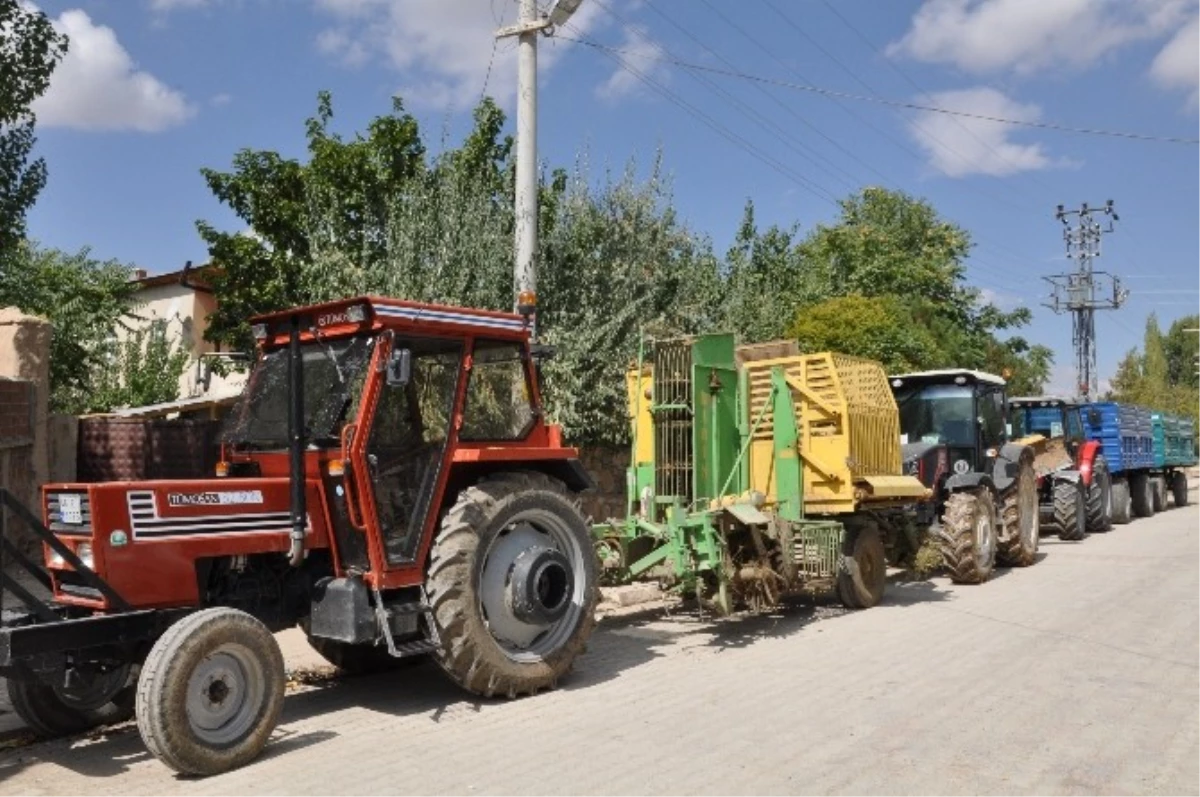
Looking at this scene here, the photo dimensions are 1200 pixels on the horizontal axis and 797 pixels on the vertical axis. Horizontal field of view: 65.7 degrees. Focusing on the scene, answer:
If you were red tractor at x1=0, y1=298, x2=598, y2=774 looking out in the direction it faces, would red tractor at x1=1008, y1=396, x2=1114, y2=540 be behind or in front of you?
behind

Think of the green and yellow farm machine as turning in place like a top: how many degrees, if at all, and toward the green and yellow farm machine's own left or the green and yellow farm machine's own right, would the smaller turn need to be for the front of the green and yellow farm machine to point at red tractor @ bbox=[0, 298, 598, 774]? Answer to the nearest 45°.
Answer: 0° — it already faces it

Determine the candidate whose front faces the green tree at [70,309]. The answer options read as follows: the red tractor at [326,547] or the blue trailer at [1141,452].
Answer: the blue trailer

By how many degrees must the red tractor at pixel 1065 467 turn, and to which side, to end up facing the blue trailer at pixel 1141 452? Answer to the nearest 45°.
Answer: approximately 135° to its right

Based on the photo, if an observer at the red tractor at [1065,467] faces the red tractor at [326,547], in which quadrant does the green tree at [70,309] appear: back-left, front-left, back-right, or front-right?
front-right

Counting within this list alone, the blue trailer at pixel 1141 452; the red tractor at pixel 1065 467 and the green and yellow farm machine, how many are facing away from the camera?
0

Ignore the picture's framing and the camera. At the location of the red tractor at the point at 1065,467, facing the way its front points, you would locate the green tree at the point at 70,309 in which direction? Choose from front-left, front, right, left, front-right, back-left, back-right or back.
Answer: front

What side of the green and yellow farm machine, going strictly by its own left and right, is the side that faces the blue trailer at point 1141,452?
back

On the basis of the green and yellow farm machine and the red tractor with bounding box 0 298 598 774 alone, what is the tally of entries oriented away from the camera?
0

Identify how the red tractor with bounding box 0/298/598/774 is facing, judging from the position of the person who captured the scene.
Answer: facing the viewer and to the left of the viewer

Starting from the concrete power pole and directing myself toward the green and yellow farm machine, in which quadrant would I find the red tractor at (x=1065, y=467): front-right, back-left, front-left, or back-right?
front-left

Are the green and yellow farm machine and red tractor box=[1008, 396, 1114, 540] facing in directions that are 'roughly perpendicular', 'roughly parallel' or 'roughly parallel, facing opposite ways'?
roughly parallel

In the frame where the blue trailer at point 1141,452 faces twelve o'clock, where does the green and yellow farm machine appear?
The green and yellow farm machine is roughly at 11 o'clock from the blue trailer.

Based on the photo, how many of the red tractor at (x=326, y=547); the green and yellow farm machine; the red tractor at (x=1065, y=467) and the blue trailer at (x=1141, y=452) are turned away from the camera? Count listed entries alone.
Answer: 0

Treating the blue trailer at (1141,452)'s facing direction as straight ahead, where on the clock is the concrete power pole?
The concrete power pole is roughly at 11 o'clock from the blue trailer.
